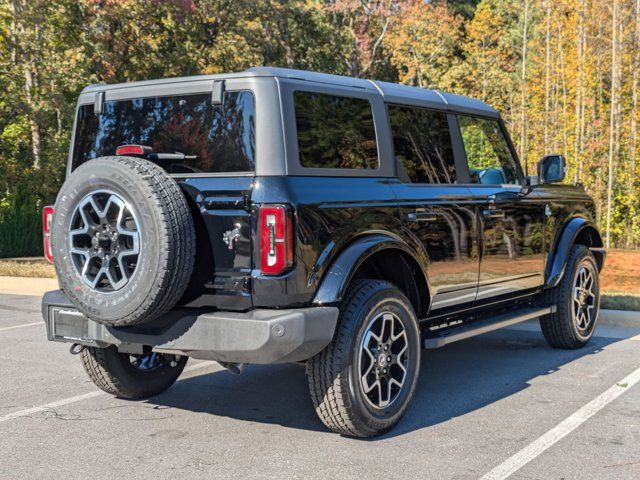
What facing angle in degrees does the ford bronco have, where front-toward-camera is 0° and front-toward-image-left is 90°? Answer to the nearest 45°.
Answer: approximately 225°

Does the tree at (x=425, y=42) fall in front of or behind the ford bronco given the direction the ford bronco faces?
in front

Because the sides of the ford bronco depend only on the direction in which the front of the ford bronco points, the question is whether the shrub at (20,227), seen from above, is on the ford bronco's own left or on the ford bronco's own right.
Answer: on the ford bronco's own left
